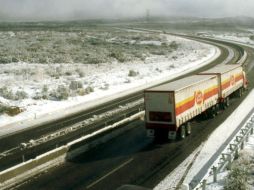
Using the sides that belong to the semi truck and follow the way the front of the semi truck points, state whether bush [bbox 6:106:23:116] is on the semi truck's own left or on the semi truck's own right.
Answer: on the semi truck's own left

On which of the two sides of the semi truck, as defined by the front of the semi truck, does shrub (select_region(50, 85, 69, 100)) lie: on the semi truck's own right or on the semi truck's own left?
on the semi truck's own left

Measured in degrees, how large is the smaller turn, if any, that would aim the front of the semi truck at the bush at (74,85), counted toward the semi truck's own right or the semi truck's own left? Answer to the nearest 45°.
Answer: approximately 90° to the semi truck's own left

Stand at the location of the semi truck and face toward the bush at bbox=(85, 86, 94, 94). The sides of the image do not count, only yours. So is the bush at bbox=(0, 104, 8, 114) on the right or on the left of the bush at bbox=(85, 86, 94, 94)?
left

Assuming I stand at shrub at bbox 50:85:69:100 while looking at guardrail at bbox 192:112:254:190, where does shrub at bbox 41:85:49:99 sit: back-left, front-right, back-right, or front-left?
back-right

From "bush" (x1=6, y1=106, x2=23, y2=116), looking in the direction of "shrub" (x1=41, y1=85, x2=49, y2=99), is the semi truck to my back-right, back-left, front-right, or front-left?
front-right

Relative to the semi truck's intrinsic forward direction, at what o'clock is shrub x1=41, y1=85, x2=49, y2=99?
The shrub is roughly at 9 o'clock from the semi truck.

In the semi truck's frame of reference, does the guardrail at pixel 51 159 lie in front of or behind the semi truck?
behind

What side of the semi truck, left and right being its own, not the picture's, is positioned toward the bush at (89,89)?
left

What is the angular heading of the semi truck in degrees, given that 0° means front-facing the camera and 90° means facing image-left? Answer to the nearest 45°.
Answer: approximately 225°
